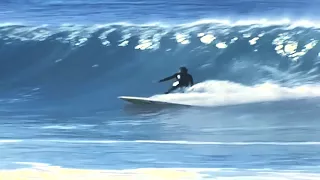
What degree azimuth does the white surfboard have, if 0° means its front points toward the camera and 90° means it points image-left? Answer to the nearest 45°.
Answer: approximately 90°
